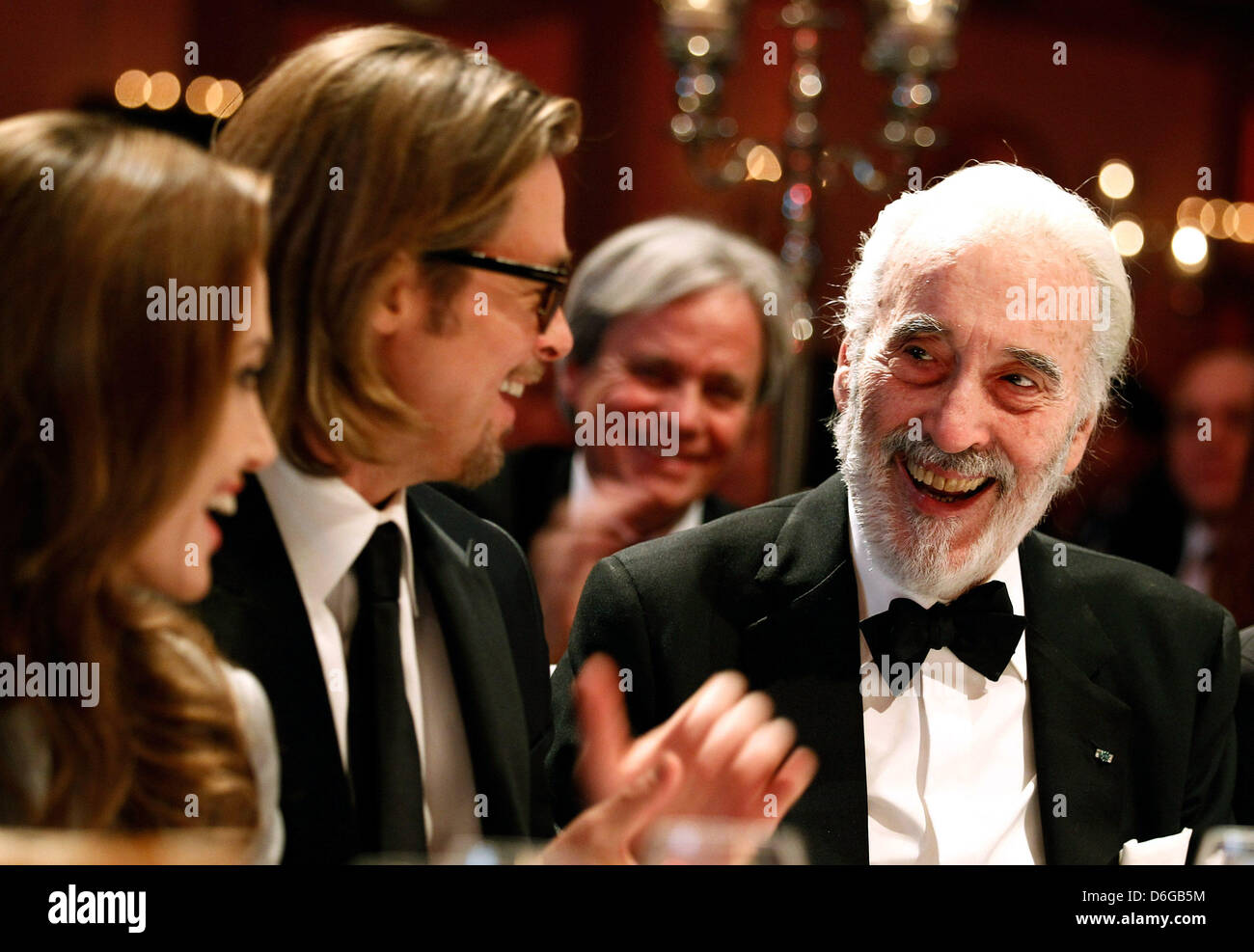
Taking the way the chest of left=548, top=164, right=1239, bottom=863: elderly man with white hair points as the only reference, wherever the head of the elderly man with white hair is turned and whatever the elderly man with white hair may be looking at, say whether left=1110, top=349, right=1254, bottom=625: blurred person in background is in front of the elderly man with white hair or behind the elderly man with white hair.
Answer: behind

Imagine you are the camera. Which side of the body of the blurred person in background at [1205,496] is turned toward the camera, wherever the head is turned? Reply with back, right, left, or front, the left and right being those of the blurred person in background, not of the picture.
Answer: front

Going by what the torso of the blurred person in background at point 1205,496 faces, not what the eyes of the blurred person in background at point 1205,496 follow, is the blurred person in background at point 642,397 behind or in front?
in front

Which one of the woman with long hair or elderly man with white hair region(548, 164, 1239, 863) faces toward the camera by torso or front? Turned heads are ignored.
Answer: the elderly man with white hair

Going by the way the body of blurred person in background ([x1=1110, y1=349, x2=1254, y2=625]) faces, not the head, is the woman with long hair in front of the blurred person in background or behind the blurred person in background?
in front

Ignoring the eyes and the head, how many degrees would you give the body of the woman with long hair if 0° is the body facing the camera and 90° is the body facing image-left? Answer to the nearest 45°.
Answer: approximately 270°

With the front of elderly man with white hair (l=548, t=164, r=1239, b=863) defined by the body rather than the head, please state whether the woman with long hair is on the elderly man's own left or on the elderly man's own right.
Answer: on the elderly man's own right

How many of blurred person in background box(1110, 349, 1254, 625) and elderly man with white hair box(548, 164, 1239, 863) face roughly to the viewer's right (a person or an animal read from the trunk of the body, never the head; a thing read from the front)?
0

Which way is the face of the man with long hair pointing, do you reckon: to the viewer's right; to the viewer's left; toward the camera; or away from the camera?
to the viewer's right

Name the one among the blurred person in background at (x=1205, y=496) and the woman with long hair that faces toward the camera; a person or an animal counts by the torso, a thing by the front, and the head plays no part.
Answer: the blurred person in background

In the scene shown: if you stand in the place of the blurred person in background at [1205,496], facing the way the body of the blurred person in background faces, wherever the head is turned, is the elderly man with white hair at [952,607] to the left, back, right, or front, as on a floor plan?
front

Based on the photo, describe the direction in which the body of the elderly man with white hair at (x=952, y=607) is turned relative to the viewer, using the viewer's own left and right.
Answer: facing the viewer

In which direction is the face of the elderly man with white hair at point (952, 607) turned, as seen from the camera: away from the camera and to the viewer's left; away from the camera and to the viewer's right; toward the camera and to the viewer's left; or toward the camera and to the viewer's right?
toward the camera and to the viewer's left

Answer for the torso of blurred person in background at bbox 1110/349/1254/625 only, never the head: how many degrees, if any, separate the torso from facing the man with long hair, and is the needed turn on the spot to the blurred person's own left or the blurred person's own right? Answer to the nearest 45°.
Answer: approximately 45° to the blurred person's own right

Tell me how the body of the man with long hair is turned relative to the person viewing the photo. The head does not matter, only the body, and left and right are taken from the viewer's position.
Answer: facing the viewer and to the right of the viewer

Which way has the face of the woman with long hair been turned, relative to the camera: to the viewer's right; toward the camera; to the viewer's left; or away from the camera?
to the viewer's right
